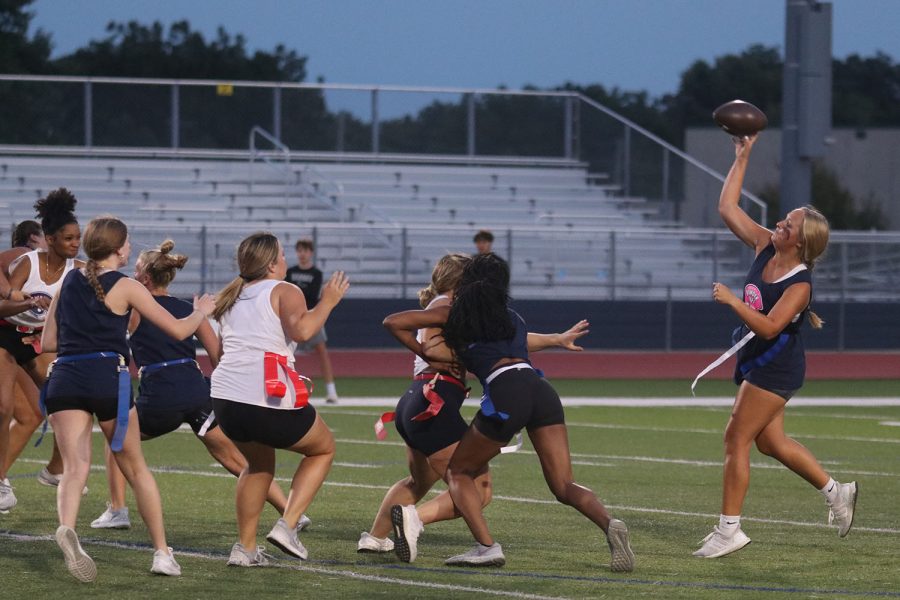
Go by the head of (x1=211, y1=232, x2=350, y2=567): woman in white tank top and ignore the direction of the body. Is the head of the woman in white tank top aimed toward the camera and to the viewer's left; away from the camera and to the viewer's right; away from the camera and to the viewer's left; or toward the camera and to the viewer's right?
away from the camera and to the viewer's right

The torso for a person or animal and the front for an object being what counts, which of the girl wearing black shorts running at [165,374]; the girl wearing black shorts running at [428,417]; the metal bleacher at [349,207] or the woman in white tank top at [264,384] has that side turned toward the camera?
the metal bleacher

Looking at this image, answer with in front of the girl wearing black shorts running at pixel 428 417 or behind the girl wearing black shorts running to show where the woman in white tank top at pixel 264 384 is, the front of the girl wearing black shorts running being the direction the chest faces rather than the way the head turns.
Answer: behind

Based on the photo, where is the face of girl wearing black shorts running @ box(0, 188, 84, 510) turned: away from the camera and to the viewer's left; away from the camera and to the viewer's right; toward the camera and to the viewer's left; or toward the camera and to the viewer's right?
toward the camera and to the viewer's right

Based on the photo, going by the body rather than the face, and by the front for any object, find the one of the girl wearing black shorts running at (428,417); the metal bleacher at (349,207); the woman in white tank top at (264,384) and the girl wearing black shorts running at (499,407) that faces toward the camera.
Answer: the metal bleacher

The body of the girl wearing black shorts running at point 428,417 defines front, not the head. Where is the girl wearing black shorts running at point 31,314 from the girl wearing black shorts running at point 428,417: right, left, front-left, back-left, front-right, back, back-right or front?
left

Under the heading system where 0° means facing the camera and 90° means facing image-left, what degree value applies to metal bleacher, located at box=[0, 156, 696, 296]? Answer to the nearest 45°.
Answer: approximately 0°

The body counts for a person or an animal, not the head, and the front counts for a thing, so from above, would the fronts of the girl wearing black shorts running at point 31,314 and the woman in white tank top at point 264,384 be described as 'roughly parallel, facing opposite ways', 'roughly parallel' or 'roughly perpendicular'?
roughly perpendicular

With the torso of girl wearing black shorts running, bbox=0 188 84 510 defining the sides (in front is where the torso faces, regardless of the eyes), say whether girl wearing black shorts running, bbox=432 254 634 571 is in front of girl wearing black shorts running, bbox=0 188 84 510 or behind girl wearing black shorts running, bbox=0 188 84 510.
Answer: in front
